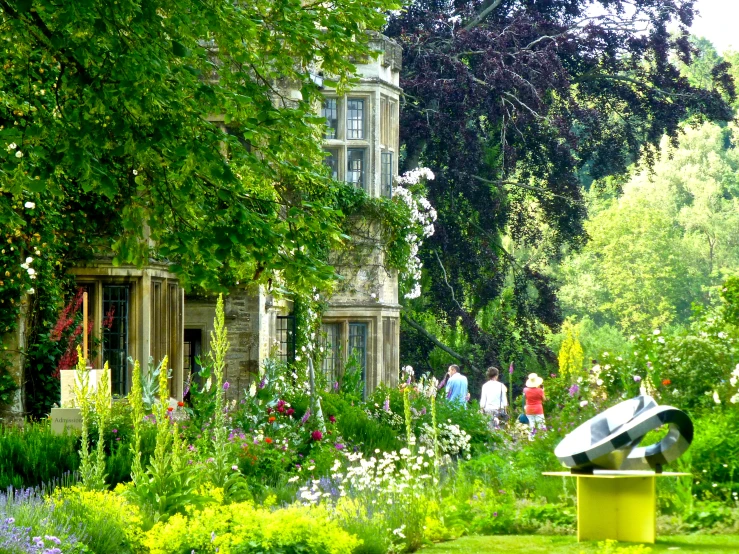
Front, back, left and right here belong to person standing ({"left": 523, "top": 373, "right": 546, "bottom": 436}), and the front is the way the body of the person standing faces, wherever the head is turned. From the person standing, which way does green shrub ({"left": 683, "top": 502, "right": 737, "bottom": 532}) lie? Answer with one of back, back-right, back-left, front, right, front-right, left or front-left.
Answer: back

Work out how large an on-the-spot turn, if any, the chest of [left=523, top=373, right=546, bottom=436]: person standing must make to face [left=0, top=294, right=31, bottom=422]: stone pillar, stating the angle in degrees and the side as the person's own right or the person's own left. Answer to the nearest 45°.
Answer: approximately 135° to the person's own left

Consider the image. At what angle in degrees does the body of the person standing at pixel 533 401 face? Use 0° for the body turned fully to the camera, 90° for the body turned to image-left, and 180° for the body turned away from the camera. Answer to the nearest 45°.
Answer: approximately 180°

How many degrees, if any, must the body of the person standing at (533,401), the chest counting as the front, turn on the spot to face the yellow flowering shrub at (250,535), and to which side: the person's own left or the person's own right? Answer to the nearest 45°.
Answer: approximately 180°

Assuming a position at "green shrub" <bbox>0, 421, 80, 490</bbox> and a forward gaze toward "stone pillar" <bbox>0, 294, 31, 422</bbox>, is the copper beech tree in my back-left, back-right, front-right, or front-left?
front-right

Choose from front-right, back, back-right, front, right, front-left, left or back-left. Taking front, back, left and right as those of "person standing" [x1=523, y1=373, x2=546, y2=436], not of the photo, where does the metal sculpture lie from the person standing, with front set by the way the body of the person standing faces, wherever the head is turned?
back

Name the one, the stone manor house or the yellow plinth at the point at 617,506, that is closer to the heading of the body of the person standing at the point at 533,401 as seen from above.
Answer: the stone manor house

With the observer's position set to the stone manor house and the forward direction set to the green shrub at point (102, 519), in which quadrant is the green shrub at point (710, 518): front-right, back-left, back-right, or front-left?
front-left

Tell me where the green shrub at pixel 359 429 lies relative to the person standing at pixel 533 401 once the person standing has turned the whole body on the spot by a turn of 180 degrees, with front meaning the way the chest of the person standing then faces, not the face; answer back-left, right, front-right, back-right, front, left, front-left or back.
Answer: front-right

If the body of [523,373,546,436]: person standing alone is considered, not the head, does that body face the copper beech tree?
yes

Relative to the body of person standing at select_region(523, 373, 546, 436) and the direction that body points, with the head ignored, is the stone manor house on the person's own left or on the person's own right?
on the person's own left

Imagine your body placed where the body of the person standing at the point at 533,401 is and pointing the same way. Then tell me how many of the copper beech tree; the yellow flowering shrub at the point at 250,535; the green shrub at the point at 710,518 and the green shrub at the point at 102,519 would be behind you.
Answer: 3

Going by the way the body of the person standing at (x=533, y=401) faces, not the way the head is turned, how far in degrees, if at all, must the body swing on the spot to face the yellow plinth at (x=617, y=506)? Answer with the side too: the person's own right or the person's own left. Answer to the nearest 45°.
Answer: approximately 180°

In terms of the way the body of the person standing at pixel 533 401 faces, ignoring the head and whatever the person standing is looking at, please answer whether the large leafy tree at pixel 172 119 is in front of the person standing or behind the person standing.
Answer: behind
